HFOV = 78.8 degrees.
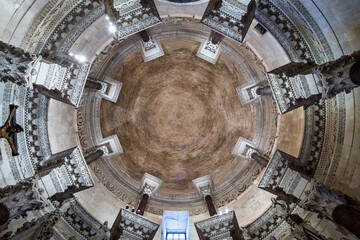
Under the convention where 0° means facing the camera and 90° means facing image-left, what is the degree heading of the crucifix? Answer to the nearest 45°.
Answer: approximately 0°
